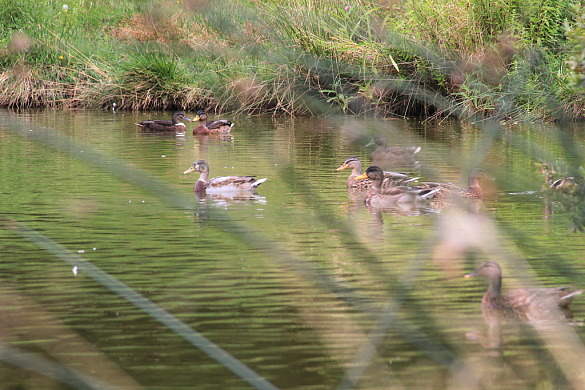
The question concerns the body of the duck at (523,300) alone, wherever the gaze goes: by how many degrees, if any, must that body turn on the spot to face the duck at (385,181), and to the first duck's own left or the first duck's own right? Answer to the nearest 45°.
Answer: approximately 90° to the first duck's own right

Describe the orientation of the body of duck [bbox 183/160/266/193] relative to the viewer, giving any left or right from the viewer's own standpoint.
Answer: facing to the left of the viewer

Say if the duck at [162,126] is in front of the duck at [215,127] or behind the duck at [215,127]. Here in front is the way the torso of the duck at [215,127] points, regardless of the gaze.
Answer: in front

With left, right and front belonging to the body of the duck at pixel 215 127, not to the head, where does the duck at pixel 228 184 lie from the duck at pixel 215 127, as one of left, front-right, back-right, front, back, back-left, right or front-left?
left

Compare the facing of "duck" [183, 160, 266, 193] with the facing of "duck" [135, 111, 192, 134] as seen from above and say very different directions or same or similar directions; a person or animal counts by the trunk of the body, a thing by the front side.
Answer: very different directions

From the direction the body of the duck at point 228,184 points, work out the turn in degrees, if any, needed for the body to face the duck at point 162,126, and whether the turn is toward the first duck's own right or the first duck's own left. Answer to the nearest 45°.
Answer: approximately 90° to the first duck's own right

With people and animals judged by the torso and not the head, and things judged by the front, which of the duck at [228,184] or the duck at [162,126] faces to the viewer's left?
the duck at [228,184]

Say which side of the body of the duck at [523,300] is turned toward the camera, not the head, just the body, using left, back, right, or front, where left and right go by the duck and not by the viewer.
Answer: left

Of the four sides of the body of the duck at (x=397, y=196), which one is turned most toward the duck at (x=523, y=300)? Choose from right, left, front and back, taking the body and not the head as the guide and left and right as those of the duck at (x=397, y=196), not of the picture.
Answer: left

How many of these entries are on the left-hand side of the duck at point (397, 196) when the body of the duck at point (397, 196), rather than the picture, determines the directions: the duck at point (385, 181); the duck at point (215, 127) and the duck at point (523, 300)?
1

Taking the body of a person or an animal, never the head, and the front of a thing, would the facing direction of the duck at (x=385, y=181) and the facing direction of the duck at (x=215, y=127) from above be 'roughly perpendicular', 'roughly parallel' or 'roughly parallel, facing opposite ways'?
roughly parallel

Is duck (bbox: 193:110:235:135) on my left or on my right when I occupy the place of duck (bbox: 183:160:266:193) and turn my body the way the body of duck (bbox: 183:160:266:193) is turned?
on my right

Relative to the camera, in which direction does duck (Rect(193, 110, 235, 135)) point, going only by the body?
to the viewer's left

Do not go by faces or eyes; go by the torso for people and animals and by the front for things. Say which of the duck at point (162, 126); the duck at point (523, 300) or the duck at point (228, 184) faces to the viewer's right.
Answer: the duck at point (162, 126)

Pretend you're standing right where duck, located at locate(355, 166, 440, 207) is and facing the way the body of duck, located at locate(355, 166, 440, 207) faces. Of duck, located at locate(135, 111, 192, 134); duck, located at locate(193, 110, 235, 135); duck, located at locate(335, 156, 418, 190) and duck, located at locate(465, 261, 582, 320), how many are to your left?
1

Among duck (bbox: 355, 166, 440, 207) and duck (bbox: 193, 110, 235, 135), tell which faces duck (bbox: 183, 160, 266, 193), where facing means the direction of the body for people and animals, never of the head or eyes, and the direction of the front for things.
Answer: duck (bbox: 355, 166, 440, 207)

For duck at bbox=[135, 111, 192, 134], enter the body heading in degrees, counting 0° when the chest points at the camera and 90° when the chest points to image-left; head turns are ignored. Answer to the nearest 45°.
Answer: approximately 270°

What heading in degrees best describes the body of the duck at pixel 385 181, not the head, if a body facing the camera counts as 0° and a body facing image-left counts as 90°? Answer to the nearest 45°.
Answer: approximately 90°

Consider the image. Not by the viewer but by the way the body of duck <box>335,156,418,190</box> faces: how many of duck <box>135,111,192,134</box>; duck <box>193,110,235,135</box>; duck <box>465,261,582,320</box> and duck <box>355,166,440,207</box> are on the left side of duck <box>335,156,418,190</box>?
2

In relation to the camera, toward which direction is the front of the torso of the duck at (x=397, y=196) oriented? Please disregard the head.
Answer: to the viewer's left
